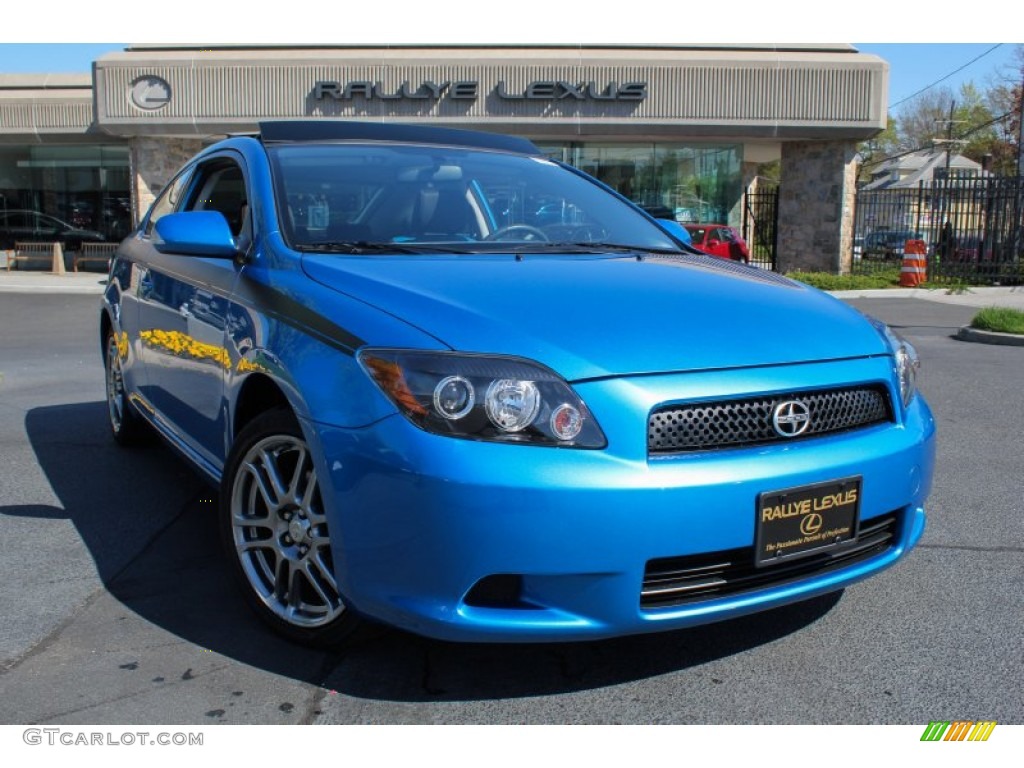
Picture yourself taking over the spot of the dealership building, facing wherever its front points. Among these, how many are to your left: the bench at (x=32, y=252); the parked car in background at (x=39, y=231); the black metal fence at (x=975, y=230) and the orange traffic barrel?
2

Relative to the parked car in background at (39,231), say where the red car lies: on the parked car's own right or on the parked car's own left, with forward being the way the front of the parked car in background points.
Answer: on the parked car's own right

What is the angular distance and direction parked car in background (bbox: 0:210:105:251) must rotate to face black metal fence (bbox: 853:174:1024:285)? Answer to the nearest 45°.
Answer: approximately 45° to its right

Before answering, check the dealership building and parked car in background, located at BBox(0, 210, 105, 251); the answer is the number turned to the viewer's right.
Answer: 1

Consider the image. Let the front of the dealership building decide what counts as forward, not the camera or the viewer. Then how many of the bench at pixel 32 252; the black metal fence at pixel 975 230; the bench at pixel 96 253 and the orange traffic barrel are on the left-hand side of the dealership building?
2

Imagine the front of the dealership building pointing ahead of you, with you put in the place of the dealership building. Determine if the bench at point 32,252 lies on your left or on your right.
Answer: on your right

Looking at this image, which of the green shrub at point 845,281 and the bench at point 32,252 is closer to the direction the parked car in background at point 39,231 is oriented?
the green shrub

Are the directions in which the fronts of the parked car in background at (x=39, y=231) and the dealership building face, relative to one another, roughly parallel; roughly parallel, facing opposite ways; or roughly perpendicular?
roughly perpendicular

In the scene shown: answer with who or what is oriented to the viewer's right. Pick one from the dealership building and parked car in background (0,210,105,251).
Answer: the parked car in background

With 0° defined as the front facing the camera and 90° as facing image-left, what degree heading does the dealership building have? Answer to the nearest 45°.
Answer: approximately 0°

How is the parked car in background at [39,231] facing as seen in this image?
to the viewer's right
